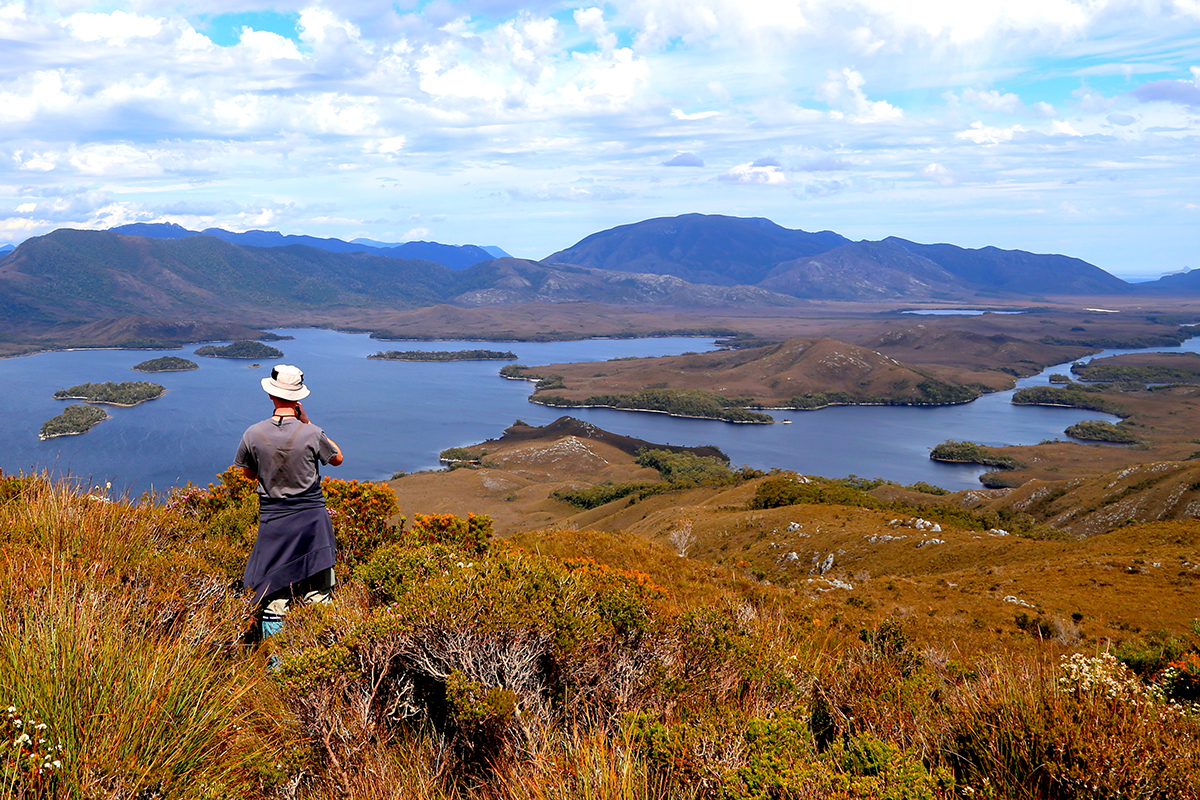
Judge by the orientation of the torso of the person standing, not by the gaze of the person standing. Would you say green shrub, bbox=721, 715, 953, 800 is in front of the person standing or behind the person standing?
behind

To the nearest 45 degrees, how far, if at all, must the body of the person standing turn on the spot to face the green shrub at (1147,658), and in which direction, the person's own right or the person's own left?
approximately 90° to the person's own right

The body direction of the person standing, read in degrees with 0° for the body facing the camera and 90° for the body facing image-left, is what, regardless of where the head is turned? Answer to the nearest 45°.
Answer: approximately 180°

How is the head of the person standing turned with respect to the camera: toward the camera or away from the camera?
away from the camera
